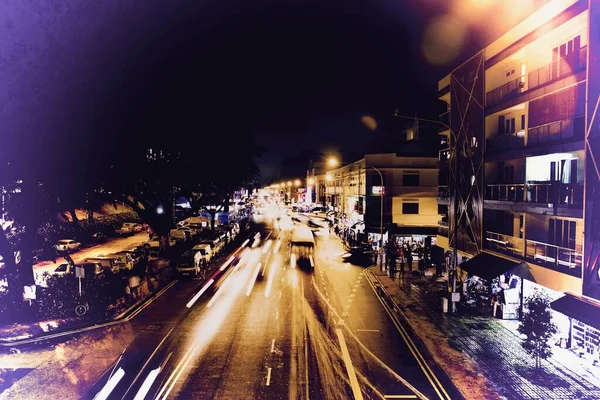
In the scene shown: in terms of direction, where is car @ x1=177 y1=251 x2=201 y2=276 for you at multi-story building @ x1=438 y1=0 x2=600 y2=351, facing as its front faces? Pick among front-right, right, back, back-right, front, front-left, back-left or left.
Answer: front-right

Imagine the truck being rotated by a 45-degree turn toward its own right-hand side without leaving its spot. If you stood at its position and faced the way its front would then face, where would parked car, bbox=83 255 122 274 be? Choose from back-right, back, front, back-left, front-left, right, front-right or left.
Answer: front

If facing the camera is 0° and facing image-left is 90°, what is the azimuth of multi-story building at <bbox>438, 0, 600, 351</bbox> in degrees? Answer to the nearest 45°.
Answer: approximately 45°

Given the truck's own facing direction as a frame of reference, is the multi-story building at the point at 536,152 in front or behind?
in front

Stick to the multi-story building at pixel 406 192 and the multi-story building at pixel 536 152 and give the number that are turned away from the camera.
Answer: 0

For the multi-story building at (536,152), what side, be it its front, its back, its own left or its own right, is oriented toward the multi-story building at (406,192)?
right

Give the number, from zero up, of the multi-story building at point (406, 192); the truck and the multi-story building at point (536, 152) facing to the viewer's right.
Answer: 0

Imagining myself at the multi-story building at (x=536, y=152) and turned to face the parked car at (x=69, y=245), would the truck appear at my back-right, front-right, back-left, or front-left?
front-right

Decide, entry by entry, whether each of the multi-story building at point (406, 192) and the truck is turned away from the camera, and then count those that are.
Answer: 0

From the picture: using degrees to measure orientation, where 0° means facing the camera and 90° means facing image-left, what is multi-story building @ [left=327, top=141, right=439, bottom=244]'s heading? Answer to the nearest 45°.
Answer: approximately 45°

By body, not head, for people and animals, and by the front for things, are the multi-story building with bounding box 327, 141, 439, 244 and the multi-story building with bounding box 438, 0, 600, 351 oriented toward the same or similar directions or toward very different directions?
same or similar directions

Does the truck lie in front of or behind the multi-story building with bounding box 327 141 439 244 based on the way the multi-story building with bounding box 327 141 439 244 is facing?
in front

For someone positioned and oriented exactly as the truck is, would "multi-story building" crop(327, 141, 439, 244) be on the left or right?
on its left

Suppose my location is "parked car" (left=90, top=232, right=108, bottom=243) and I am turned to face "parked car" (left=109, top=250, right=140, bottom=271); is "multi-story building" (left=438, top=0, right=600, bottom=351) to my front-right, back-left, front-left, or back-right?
front-left

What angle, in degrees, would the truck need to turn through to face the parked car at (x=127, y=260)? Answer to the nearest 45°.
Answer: approximately 45° to its right
